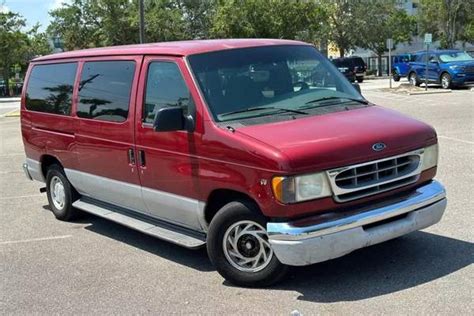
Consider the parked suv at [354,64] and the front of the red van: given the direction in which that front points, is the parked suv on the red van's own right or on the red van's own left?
on the red van's own left

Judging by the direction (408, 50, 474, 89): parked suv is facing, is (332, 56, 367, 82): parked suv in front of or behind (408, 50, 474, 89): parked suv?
behind

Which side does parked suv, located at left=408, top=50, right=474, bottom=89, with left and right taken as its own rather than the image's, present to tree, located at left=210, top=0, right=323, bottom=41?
back

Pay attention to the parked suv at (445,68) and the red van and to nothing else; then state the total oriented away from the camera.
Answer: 0

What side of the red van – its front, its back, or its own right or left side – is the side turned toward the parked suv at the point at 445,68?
left

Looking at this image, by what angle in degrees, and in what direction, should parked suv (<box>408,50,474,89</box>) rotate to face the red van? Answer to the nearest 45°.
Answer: approximately 45° to its right

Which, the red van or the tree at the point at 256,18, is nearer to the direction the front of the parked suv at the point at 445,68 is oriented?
the red van

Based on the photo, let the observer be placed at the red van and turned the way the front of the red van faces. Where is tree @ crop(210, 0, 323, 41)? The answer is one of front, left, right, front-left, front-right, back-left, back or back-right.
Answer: back-left

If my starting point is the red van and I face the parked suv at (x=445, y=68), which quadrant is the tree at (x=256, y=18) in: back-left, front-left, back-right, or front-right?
front-left

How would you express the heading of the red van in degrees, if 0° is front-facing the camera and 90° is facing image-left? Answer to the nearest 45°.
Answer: approximately 315°

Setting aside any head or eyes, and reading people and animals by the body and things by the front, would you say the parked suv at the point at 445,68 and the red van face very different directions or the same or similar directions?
same or similar directions

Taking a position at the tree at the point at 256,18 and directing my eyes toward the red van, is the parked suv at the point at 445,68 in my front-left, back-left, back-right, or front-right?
front-left

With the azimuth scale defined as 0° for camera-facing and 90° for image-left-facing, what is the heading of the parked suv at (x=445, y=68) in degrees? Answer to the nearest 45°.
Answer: approximately 315°
